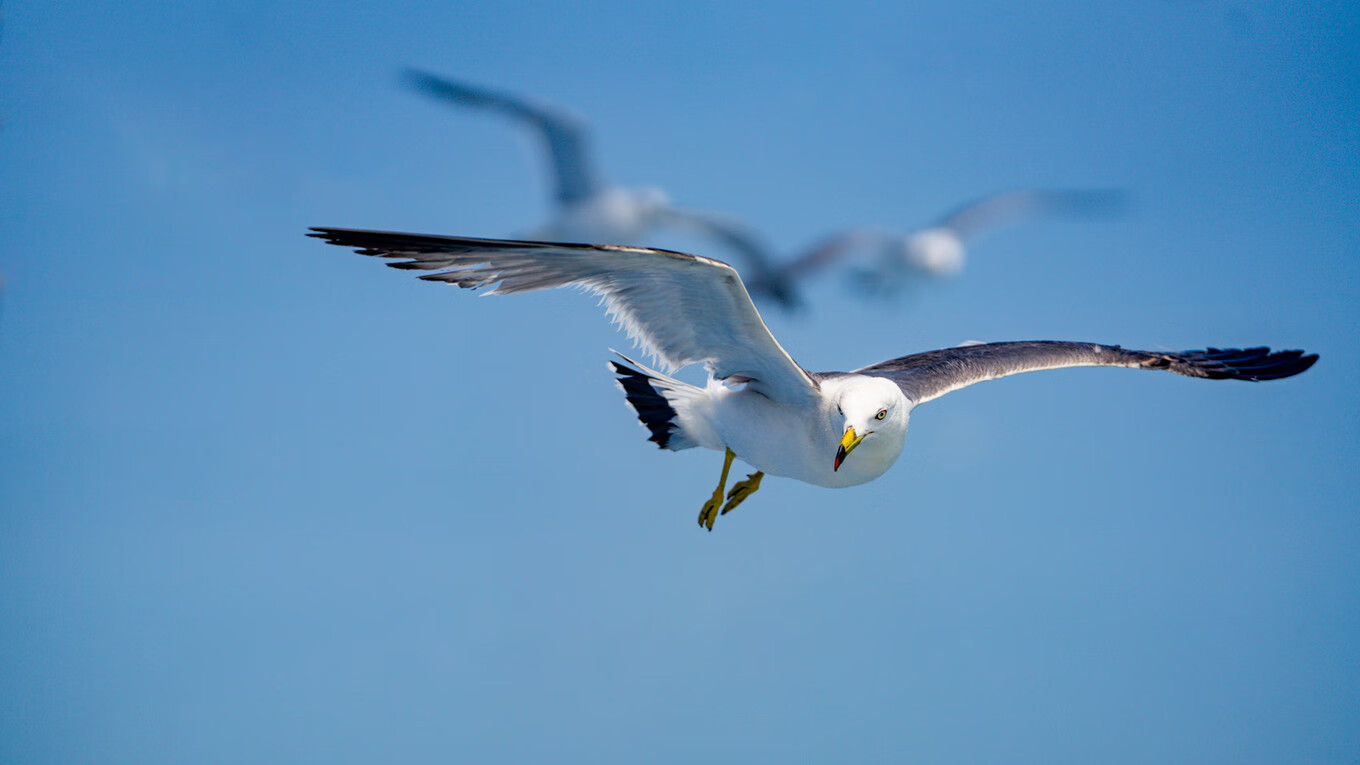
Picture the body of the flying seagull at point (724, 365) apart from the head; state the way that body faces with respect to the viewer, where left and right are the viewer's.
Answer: facing the viewer and to the right of the viewer
